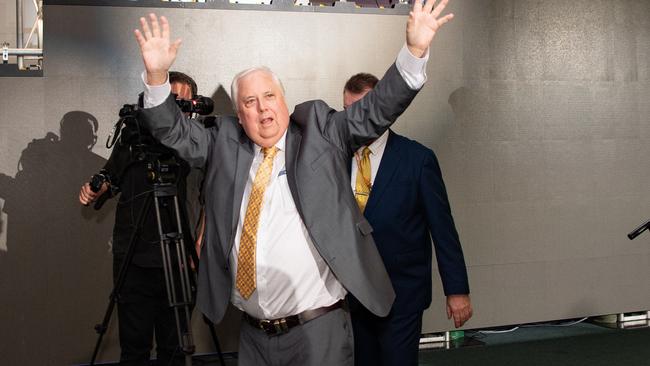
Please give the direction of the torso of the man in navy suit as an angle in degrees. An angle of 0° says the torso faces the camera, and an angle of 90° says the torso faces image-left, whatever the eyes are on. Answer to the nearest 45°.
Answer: approximately 45°

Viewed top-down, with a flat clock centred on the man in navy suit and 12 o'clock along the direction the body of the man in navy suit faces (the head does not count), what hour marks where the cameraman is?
The cameraman is roughly at 2 o'clock from the man in navy suit.

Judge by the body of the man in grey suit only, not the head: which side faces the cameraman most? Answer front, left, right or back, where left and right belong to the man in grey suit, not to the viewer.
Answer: right

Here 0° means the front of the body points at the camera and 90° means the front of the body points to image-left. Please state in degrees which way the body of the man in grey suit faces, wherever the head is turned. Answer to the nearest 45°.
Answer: approximately 45°

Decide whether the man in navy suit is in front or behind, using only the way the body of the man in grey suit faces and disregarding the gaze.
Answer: behind

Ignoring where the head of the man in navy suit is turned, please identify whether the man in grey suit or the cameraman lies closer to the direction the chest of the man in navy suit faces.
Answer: the man in grey suit
